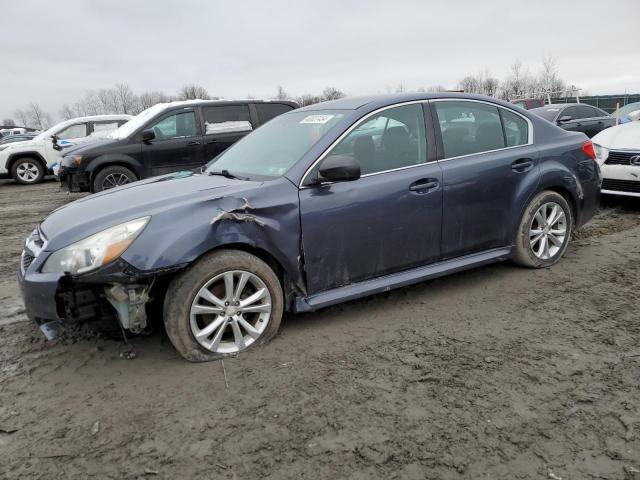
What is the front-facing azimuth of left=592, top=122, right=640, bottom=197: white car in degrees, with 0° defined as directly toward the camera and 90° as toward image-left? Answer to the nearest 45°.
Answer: approximately 45°

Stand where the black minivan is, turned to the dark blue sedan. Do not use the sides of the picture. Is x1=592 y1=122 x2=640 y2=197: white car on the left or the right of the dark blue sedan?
left

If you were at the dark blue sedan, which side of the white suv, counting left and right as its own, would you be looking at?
left

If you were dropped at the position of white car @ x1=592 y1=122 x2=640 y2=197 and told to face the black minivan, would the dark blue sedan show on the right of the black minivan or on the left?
left

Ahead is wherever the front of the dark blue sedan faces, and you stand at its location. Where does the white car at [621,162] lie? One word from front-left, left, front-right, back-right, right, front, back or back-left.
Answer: back

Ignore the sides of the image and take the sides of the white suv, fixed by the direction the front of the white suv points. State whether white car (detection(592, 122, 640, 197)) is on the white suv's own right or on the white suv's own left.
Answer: on the white suv's own left

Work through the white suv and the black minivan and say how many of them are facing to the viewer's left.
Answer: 2

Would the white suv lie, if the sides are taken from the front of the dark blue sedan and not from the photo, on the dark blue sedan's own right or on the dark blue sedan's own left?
on the dark blue sedan's own right

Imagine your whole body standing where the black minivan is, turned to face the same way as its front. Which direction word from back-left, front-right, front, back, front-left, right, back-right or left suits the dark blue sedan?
left

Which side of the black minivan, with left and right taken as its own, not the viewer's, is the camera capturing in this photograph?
left

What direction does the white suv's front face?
to the viewer's left

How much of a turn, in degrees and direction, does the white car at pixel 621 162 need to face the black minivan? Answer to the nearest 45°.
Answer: approximately 45° to its right

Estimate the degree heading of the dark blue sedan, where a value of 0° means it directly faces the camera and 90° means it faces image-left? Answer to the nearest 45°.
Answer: approximately 45°

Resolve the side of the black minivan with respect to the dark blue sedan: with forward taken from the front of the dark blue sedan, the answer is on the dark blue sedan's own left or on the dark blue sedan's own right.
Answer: on the dark blue sedan's own right

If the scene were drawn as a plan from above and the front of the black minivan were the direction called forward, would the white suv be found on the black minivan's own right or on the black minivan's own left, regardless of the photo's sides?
on the black minivan's own right
